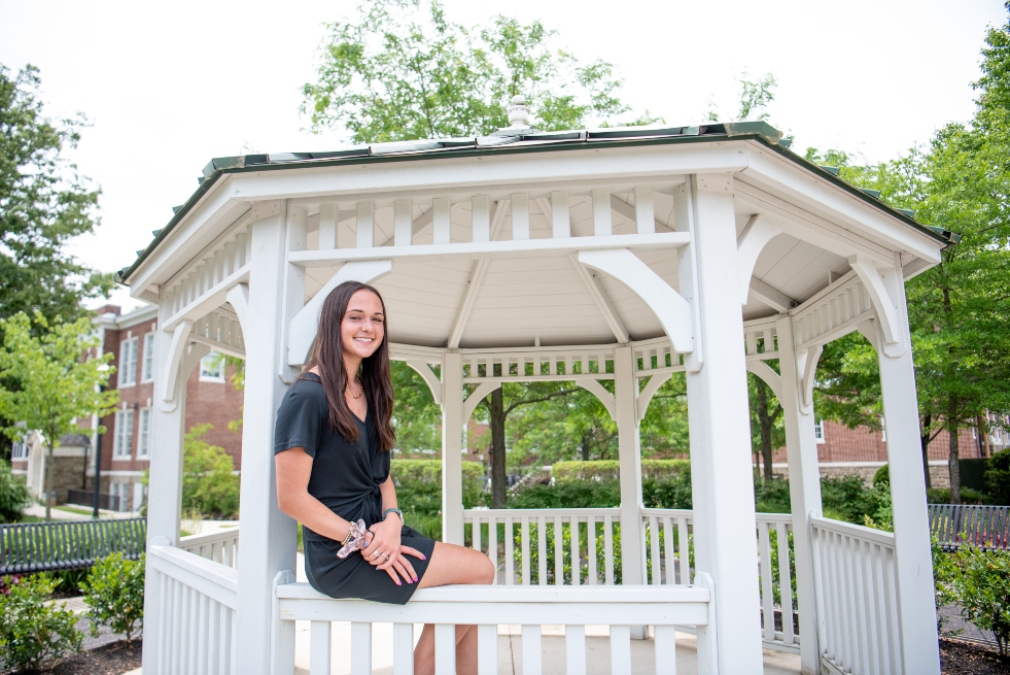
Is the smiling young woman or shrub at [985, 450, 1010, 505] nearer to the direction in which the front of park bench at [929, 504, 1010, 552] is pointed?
the smiling young woman

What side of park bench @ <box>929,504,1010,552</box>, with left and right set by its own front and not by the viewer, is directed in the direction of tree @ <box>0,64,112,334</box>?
right

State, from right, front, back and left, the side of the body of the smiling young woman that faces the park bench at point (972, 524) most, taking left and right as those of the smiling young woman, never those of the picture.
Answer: left

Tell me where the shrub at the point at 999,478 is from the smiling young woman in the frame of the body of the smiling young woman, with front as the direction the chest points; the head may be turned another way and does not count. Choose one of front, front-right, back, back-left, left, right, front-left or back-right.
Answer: left

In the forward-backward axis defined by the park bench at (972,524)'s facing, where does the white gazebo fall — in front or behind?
in front

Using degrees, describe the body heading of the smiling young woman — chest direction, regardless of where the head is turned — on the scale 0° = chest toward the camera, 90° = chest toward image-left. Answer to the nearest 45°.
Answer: approximately 315°

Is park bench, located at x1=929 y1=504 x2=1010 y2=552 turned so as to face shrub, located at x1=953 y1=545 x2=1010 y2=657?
yes

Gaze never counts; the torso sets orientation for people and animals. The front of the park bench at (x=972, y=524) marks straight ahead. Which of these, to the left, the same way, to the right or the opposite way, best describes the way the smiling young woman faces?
to the left

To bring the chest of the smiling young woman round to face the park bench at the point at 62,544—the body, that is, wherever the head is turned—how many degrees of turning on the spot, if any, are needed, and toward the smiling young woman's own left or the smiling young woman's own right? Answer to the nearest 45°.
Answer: approximately 180°
